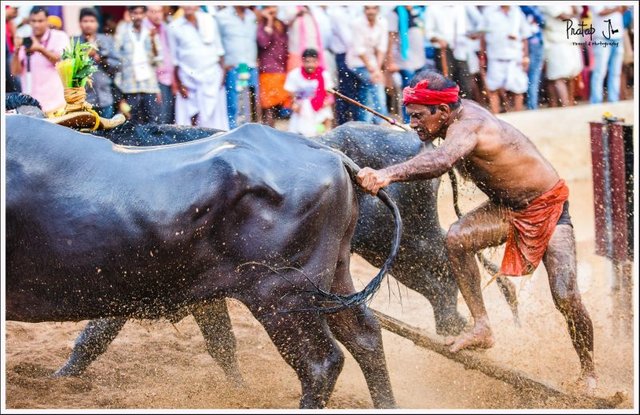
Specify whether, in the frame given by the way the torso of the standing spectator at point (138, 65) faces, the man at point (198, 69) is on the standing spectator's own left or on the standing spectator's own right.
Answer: on the standing spectator's own left

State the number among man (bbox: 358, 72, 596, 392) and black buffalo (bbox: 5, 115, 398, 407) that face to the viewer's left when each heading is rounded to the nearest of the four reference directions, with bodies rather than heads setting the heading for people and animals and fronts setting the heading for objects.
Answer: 2

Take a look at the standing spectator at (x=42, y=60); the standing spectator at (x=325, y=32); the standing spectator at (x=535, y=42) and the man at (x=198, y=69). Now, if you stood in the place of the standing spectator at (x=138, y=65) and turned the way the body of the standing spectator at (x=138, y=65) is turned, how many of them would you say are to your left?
3

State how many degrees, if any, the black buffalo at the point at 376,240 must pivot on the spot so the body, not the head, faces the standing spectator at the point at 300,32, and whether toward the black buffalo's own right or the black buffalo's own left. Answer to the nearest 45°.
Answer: approximately 90° to the black buffalo's own right

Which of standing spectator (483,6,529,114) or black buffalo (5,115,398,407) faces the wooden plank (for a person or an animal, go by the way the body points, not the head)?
the standing spectator

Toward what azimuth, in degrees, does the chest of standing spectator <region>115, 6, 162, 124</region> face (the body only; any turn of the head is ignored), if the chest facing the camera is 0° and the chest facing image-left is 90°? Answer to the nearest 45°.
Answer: approximately 0°

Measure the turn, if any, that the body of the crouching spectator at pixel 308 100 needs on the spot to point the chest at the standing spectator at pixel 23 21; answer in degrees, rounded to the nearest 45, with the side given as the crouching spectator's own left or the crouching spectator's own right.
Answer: approximately 90° to the crouching spectator's own right

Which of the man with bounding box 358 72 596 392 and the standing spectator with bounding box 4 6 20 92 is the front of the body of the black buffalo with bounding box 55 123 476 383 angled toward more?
the standing spectator

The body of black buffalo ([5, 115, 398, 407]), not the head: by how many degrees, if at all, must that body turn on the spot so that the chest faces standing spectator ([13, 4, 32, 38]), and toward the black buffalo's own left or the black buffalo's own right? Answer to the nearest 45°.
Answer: approximately 90° to the black buffalo's own right

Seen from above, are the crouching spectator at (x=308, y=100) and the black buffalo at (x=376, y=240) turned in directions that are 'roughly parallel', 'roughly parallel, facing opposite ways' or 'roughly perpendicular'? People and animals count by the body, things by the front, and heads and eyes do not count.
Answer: roughly perpendicular

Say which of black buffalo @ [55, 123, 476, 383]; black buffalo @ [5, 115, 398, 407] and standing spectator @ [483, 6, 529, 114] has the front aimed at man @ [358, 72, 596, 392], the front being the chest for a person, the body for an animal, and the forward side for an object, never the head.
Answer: the standing spectator

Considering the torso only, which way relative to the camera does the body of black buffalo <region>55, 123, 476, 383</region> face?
to the viewer's left

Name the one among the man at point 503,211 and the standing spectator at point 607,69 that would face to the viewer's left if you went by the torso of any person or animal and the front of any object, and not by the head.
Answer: the man

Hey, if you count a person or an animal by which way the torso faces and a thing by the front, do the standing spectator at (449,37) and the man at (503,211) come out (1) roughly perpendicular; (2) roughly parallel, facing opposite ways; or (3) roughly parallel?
roughly perpendicular

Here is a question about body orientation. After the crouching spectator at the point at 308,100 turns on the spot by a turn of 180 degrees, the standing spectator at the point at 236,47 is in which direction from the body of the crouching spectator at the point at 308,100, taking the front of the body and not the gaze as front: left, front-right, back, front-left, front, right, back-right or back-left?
front-left
